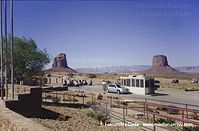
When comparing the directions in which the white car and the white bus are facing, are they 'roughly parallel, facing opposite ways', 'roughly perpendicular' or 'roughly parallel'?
roughly parallel

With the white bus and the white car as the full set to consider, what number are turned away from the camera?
0

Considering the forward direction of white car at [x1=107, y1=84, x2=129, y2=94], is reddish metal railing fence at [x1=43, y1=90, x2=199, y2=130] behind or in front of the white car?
in front
